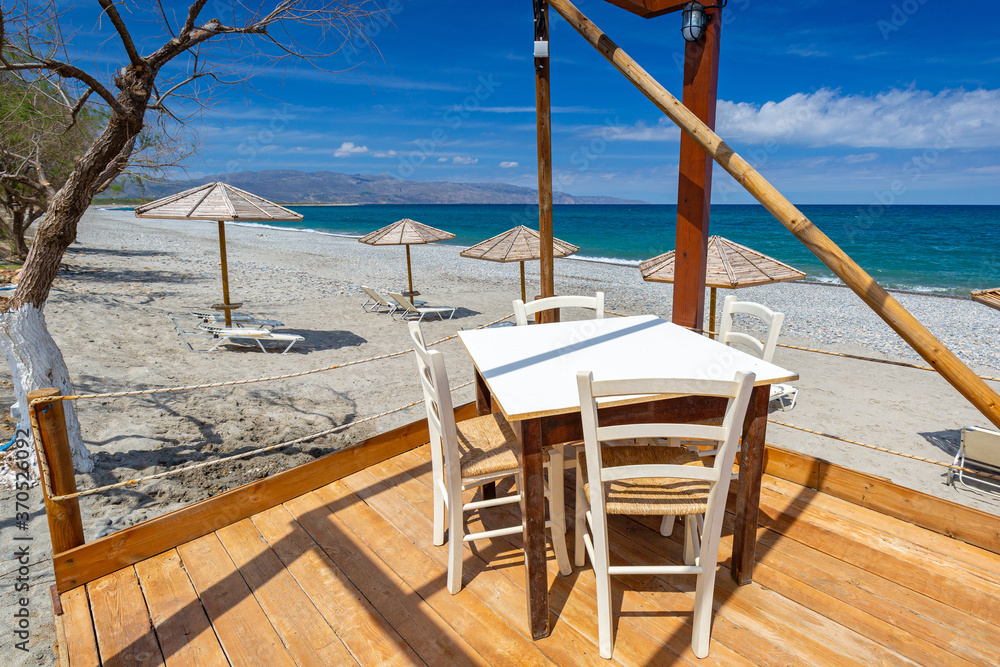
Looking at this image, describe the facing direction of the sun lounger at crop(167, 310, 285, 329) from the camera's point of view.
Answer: facing to the right of the viewer

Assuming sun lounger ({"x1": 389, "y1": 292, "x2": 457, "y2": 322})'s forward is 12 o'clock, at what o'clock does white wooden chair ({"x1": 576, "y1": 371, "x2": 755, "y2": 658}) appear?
The white wooden chair is roughly at 3 o'clock from the sun lounger.

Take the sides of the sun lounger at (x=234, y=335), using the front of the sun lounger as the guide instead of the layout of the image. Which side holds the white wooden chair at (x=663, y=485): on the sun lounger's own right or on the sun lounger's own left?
on the sun lounger's own right

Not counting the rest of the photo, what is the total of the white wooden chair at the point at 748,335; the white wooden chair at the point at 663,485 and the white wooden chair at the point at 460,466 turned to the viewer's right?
1

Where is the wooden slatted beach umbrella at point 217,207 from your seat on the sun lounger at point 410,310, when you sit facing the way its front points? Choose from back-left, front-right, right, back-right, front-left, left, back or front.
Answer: back-right

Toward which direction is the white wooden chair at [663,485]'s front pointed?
away from the camera

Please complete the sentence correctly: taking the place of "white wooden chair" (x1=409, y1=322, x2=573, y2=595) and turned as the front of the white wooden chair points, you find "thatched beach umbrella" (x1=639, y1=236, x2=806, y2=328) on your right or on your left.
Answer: on your left

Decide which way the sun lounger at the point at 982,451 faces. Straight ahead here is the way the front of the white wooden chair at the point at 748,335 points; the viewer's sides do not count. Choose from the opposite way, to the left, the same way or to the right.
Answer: the opposite way

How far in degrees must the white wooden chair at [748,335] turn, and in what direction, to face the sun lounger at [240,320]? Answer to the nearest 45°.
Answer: approximately 45° to its right

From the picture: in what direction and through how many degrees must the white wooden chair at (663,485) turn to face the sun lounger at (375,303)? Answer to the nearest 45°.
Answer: approximately 45° to its left

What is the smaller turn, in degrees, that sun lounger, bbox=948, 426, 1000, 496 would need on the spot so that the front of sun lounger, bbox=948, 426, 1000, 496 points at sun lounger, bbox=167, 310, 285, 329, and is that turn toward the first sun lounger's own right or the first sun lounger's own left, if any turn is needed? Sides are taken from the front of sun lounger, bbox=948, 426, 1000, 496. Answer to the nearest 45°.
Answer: approximately 135° to the first sun lounger's own left

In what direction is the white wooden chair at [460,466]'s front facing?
to the viewer's right

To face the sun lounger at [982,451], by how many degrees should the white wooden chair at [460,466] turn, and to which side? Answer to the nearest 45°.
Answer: approximately 45° to its left

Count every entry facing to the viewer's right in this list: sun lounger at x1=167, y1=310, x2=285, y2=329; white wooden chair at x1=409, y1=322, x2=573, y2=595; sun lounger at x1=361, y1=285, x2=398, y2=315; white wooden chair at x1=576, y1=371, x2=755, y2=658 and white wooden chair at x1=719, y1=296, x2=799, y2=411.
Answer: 3

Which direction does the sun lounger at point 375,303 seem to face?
to the viewer's right

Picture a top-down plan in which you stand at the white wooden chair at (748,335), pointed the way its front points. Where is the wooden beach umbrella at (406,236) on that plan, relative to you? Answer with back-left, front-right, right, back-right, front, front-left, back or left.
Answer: right
